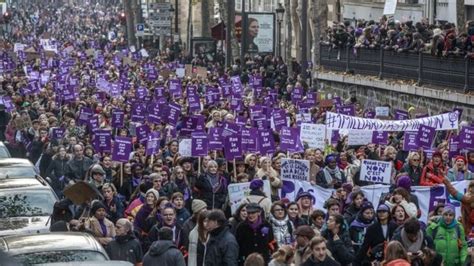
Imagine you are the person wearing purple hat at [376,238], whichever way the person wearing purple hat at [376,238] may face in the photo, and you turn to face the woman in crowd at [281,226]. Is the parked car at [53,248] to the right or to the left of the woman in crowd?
left

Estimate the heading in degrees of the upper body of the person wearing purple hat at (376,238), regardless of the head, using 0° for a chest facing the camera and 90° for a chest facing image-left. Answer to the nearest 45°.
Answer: approximately 0°

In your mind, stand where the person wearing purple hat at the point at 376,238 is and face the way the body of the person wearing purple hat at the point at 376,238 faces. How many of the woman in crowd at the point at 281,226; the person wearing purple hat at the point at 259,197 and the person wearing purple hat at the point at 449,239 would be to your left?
1
